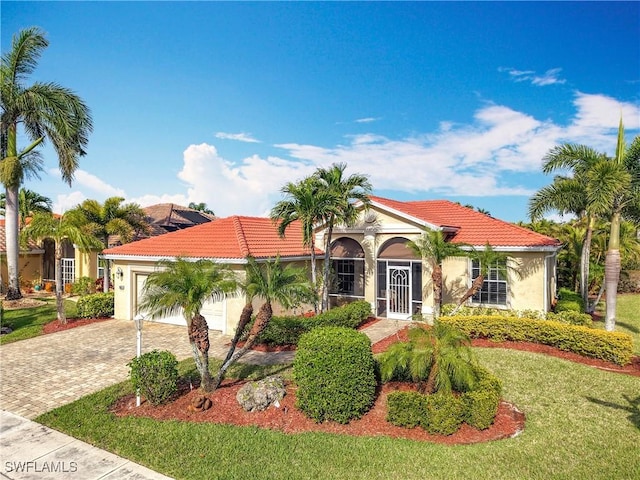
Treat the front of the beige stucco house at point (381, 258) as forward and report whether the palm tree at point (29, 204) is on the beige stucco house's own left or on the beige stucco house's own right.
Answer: on the beige stucco house's own right

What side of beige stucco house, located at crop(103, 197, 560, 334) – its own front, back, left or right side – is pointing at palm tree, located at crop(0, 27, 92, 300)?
right

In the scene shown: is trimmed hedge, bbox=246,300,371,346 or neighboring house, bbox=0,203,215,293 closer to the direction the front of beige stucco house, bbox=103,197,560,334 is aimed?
the trimmed hedge

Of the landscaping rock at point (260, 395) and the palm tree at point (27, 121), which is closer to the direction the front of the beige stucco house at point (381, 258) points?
the landscaping rock

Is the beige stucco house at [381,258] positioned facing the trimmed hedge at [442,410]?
yes

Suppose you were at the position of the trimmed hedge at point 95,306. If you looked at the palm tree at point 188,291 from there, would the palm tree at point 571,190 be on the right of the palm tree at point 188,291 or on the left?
left

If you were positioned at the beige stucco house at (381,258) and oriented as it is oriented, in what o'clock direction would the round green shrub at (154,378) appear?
The round green shrub is roughly at 1 o'clock from the beige stucco house.

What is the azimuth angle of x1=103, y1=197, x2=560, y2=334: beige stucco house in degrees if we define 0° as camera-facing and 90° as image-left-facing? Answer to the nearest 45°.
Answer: approximately 0°

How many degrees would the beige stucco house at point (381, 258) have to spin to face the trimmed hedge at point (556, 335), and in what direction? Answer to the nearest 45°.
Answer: approximately 45° to its left
